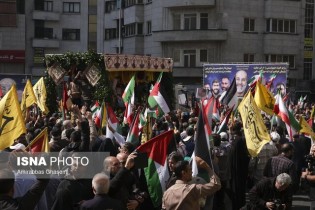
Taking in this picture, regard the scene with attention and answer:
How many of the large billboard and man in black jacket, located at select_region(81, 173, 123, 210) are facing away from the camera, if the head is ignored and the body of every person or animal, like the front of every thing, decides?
1

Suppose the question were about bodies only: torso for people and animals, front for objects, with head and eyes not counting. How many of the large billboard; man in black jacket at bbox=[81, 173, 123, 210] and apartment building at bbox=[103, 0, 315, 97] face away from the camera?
1

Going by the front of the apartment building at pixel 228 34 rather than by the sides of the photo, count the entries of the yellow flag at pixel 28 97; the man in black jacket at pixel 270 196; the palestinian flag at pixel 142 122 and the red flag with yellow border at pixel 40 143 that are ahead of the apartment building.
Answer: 4

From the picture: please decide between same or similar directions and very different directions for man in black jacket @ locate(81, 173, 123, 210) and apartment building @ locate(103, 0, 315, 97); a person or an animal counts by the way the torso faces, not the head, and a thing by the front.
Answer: very different directions

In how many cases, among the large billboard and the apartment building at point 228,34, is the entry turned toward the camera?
2

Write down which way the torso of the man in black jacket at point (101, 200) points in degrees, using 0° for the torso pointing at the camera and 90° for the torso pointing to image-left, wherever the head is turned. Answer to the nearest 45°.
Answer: approximately 180°

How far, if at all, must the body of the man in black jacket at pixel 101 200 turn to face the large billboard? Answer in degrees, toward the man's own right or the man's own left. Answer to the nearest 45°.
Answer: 0° — they already face it

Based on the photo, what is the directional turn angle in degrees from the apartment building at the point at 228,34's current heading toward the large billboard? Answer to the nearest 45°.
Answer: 0° — it already faces it

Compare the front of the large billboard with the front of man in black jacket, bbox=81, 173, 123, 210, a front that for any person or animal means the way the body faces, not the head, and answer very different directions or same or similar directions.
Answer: very different directions

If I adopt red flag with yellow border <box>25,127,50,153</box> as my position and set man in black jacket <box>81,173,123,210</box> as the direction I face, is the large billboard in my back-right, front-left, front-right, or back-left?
back-left

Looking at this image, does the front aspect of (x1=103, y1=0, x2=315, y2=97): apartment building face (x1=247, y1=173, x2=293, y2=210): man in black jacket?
yes

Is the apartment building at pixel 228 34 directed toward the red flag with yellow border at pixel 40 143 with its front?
yes
